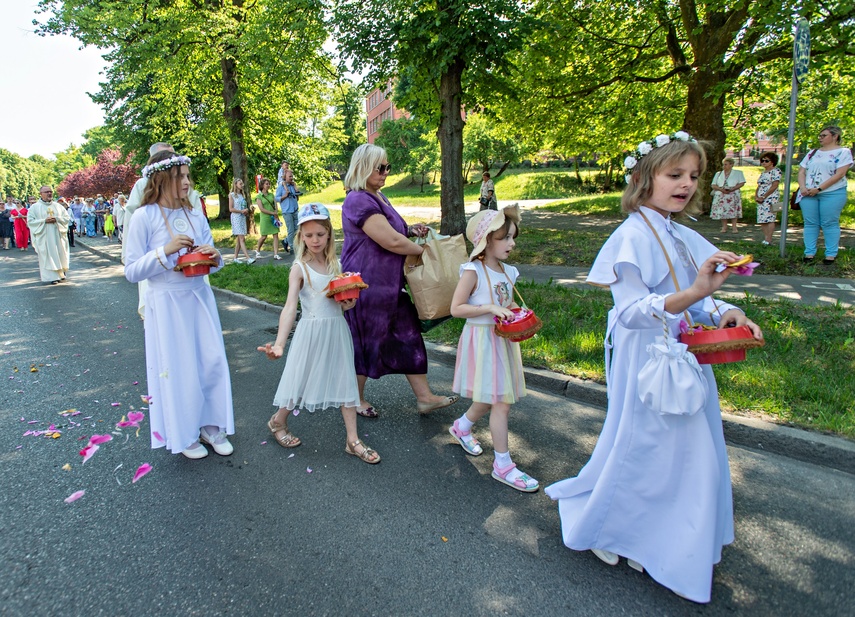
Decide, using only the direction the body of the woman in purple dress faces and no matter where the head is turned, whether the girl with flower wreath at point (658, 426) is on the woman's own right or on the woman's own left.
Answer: on the woman's own right

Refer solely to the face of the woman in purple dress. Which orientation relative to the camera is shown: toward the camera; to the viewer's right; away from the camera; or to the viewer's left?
to the viewer's right

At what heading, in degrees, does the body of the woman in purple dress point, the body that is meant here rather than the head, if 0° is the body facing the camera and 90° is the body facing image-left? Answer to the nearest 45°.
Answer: approximately 270°

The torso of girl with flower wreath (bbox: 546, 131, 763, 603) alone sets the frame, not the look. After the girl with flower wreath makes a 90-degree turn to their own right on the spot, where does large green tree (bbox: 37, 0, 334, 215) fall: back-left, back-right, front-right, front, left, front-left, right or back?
right

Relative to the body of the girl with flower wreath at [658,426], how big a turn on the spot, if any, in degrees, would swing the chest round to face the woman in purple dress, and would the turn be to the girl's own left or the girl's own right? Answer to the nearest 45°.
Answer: approximately 180°

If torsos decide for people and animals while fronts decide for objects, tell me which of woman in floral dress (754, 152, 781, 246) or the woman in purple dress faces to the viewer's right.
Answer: the woman in purple dress

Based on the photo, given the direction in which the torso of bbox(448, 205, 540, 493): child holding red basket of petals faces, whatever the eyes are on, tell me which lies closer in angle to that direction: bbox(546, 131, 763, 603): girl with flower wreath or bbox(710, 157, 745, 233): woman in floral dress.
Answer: the girl with flower wreath

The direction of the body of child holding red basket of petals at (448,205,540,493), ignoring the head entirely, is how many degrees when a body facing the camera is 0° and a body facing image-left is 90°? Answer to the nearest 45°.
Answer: approximately 315°

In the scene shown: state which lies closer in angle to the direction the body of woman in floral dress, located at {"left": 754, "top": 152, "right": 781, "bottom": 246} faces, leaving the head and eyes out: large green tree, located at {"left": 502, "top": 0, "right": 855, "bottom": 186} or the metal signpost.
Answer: the metal signpost

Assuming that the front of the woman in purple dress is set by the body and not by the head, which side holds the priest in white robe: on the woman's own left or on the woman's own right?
on the woman's own left

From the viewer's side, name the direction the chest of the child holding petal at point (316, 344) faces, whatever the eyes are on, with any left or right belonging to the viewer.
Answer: facing the viewer and to the right of the viewer

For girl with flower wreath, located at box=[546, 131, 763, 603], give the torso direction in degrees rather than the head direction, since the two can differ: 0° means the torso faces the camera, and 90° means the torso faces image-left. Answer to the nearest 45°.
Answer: approximately 315°

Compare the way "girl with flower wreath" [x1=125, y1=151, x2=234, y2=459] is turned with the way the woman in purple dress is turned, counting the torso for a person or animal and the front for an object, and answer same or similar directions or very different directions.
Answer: same or similar directions

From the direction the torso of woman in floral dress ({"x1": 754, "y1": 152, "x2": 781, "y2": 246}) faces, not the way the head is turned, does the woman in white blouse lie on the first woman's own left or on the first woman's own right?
on the first woman's own left

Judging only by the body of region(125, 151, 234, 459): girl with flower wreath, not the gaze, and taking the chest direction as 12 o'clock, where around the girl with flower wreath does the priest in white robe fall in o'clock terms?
The priest in white robe is roughly at 7 o'clock from the girl with flower wreath.
